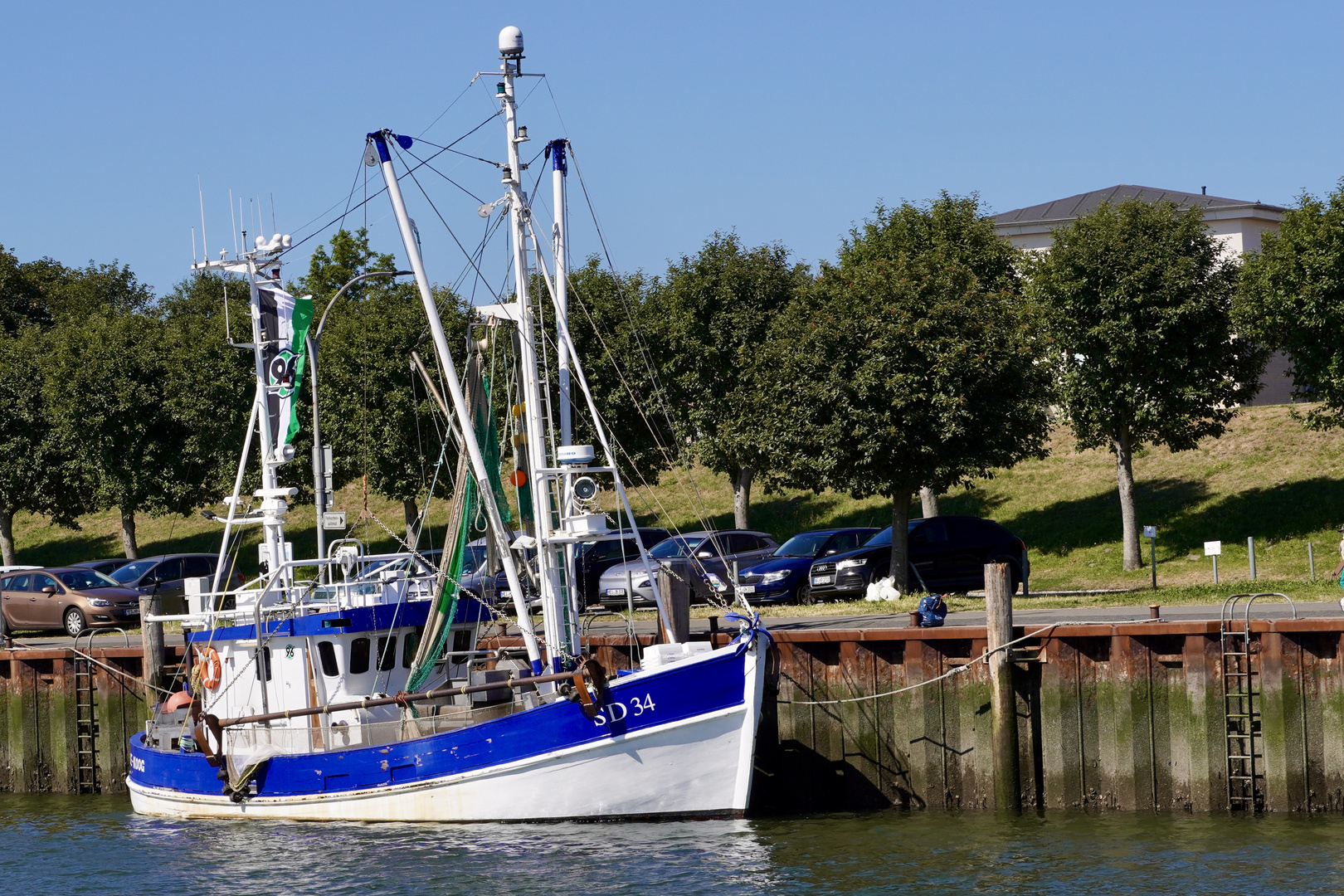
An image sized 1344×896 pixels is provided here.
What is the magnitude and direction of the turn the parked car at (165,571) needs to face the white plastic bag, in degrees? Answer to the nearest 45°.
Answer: approximately 90° to its left

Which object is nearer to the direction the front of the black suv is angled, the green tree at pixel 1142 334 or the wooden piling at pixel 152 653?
the wooden piling

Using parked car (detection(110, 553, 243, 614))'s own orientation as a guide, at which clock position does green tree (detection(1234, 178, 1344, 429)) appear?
The green tree is roughly at 8 o'clock from the parked car.

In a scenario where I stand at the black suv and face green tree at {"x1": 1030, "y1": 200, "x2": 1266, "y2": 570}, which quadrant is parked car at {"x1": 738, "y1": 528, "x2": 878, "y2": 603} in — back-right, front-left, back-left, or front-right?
back-left

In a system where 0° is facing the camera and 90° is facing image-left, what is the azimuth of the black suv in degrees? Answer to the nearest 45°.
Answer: approximately 45°

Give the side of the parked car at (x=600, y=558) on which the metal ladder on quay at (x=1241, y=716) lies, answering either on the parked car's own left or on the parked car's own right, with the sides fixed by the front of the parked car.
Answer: on the parked car's own left

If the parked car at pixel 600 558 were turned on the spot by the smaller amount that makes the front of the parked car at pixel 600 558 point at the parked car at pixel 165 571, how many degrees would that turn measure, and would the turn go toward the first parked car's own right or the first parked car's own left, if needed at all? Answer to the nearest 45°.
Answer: approximately 45° to the first parked car's own right

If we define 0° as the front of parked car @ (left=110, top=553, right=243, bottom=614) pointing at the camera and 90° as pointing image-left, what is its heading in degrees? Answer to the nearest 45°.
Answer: approximately 45°
